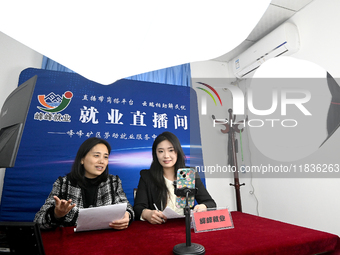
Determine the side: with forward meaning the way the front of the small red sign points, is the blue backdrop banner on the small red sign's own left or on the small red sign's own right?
on the small red sign's own right

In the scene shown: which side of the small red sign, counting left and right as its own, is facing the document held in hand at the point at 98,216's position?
right

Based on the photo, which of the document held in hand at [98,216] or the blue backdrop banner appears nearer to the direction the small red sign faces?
the document held in hand

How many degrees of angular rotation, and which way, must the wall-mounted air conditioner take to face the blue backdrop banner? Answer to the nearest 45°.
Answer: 0° — it already faces it

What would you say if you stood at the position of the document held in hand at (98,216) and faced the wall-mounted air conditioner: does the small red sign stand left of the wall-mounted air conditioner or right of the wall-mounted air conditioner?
right

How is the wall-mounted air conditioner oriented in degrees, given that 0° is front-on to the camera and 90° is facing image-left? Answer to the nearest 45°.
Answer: approximately 45°

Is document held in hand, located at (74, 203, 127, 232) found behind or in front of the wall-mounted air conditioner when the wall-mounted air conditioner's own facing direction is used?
in front

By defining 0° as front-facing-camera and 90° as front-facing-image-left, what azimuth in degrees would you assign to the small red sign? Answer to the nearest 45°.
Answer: approximately 0°

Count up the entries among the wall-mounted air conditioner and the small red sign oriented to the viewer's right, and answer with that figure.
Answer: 0
